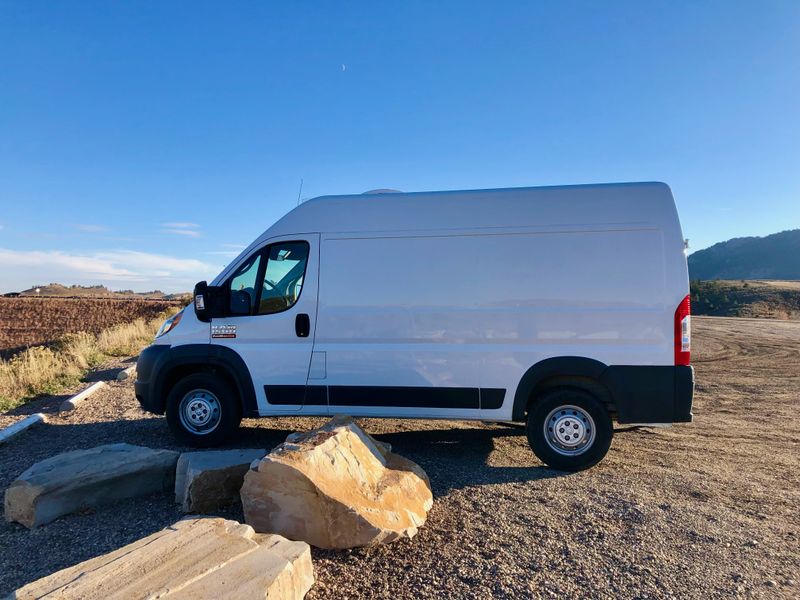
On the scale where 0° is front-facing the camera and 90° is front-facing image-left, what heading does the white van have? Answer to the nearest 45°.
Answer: approximately 90°

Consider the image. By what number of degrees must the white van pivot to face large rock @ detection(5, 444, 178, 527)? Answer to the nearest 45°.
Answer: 0° — it already faces it

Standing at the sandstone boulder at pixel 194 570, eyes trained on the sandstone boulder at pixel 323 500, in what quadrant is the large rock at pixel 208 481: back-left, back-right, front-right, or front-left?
front-left

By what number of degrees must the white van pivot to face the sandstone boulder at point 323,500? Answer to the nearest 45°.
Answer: approximately 45° to its left

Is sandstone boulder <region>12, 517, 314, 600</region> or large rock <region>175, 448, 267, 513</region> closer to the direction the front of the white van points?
the large rock

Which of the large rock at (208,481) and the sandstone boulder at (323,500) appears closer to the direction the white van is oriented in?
the large rock

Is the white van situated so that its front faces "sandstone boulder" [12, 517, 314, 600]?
no

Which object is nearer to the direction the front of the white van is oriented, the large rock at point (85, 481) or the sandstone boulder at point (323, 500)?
the large rock

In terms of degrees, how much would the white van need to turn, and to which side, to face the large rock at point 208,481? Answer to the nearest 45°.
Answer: approximately 45° to its left

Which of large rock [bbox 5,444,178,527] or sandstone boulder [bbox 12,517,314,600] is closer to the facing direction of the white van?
the large rock

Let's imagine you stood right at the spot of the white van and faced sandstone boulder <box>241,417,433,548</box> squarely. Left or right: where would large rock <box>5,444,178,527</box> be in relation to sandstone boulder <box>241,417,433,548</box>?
right
